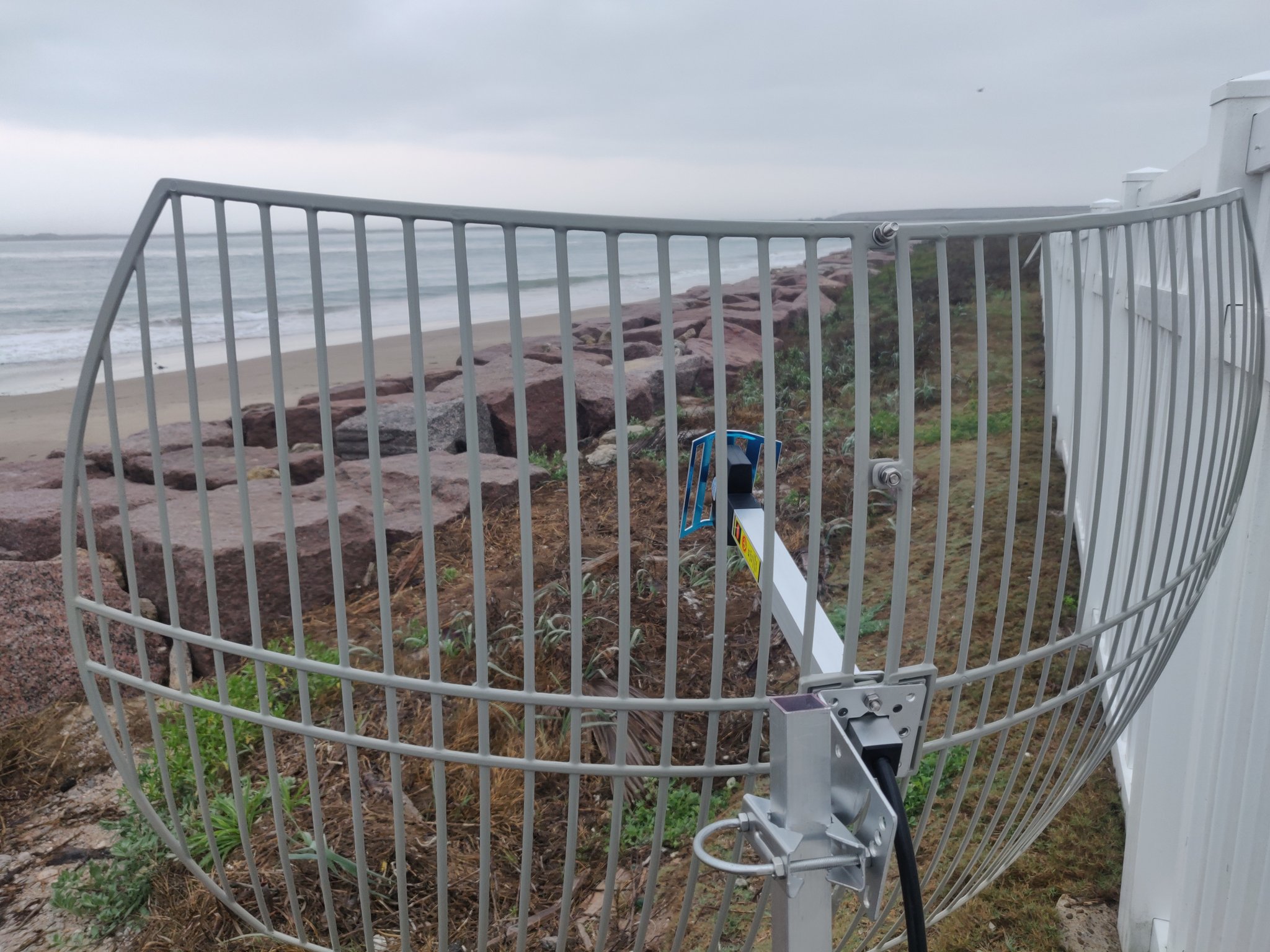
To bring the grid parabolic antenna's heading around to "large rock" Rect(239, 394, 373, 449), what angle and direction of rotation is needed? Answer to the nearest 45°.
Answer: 0° — it already faces it

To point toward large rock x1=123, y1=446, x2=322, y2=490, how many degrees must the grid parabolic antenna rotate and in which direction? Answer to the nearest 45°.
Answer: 0° — it already faces it

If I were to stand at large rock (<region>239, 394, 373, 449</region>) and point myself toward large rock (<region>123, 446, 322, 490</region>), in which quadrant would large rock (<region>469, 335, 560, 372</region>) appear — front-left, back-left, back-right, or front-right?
back-left

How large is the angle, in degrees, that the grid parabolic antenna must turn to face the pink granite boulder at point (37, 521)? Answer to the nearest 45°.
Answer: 0° — it already faces it

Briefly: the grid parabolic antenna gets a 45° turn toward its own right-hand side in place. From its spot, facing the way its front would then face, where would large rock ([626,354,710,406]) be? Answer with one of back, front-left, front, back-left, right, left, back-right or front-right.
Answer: front

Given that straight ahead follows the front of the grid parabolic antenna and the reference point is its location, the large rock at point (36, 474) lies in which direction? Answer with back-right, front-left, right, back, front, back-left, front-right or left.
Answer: front

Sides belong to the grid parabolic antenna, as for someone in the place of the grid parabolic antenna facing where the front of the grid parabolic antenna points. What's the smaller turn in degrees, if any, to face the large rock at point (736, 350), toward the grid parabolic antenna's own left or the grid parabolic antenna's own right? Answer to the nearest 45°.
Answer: approximately 45° to the grid parabolic antenna's own right

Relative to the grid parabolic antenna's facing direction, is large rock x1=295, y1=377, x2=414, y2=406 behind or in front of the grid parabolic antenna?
in front

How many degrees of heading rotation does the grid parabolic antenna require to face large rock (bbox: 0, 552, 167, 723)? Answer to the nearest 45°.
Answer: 0° — it already faces it

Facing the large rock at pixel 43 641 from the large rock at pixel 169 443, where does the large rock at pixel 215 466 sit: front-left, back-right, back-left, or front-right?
front-left

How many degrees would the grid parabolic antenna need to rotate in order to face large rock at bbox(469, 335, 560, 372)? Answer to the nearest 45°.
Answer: approximately 45° to its right

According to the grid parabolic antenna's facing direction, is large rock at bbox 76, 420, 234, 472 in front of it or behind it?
in front

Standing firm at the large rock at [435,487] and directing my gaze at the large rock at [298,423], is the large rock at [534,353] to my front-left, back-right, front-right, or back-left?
front-right

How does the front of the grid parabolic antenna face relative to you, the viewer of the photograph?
facing away from the viewer and to the left of the viewer
